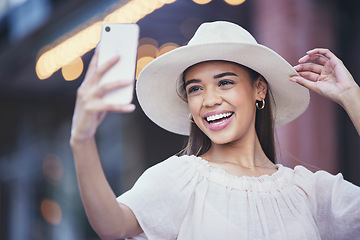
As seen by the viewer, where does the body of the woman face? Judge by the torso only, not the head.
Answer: toward the camera

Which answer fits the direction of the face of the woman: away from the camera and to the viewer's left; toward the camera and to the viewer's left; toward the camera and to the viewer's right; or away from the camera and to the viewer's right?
toward the camera and to the viewer's left
